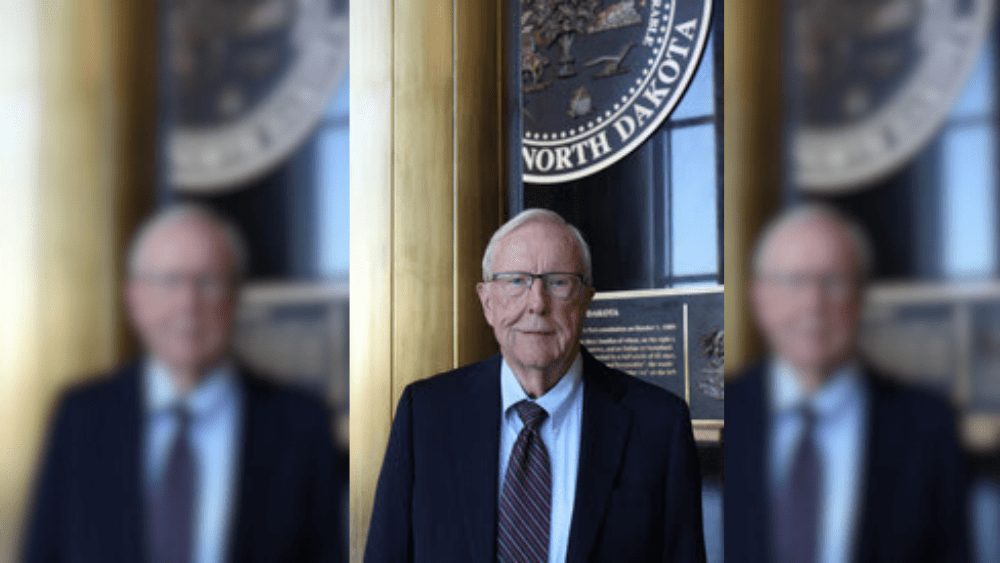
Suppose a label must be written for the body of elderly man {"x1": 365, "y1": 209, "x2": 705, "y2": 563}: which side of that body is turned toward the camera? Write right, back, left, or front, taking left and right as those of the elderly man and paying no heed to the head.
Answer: front

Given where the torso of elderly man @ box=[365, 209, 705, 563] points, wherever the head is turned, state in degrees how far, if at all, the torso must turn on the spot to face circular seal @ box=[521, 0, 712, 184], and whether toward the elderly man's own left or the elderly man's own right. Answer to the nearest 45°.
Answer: approximately 180°
